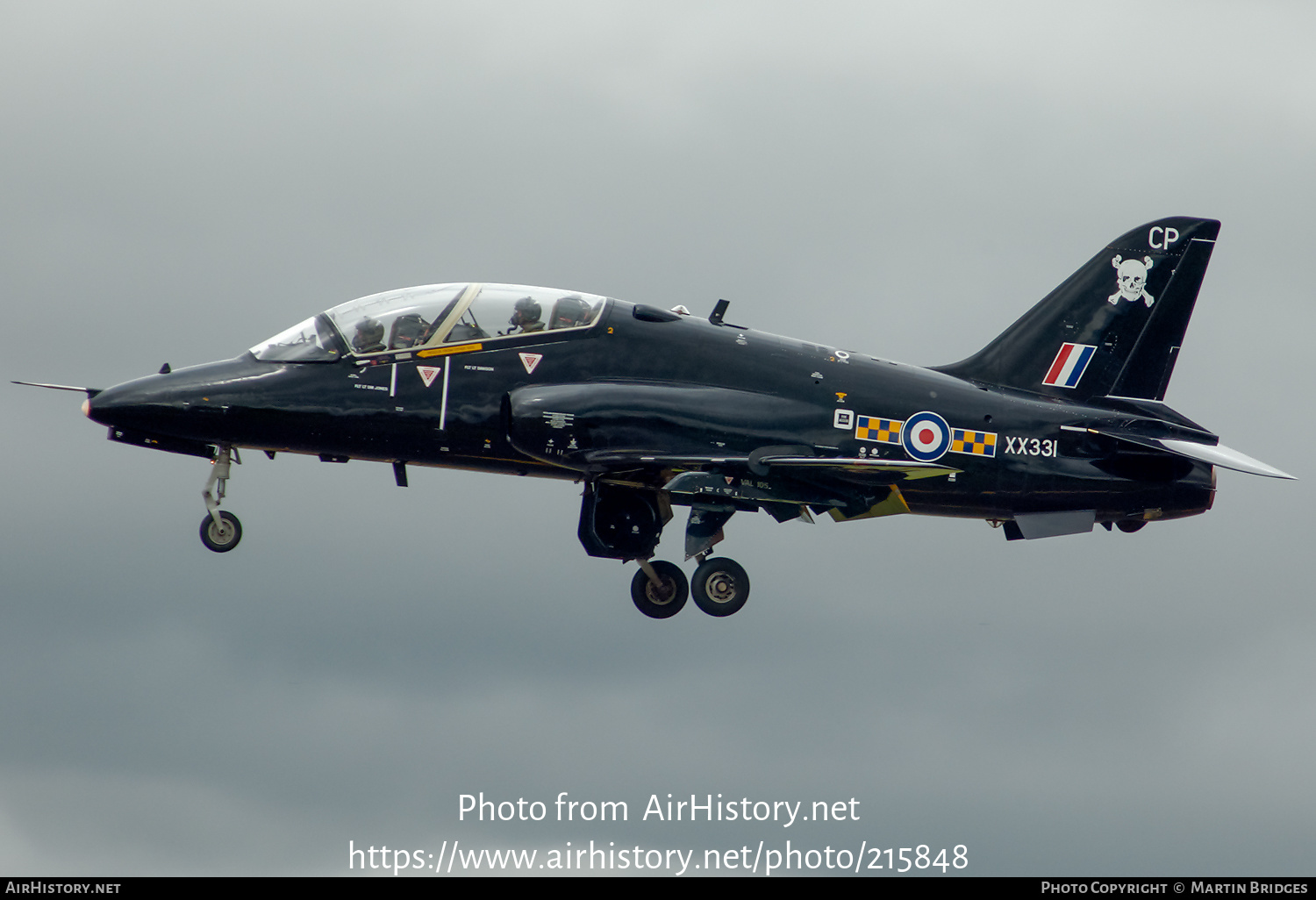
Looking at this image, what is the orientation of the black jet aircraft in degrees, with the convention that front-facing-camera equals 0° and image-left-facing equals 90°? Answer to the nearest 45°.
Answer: approximately 90°
